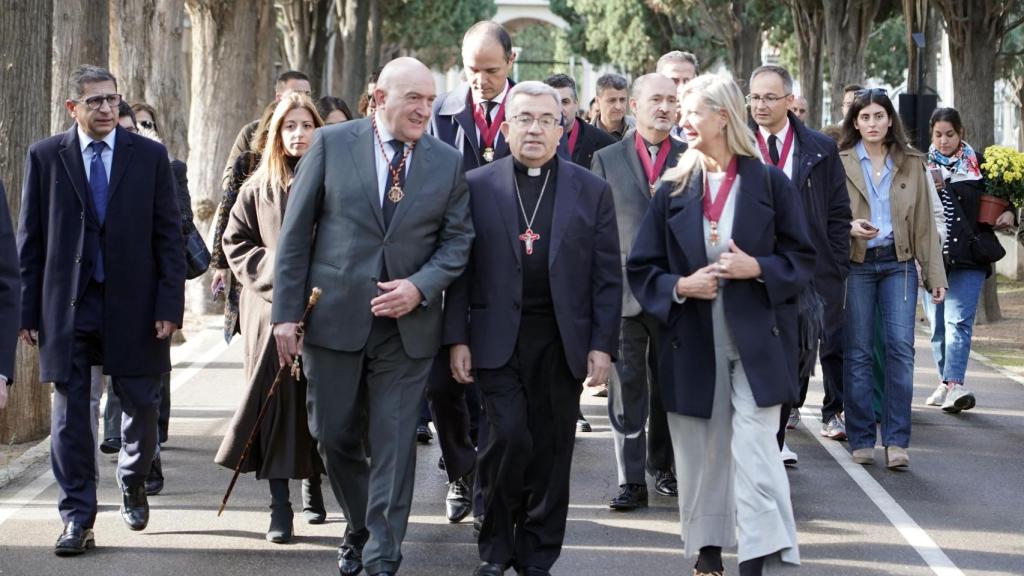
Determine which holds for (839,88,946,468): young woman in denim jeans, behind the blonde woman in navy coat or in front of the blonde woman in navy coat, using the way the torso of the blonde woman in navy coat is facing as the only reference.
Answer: behind

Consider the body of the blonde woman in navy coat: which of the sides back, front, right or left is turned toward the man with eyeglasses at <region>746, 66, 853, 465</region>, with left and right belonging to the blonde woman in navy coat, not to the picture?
back

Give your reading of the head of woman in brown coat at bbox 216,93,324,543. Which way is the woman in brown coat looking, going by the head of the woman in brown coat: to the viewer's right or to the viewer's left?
to the viewer's right

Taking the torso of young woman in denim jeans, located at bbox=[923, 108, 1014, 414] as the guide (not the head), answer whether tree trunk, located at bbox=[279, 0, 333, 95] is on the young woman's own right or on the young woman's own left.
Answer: on the young woman's own right

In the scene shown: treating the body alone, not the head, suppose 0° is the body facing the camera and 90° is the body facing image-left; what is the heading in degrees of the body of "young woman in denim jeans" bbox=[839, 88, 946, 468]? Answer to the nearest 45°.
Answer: approximately 0°

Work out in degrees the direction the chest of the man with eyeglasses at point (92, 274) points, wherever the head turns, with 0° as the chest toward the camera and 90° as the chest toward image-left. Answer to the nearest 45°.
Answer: approximately 0°

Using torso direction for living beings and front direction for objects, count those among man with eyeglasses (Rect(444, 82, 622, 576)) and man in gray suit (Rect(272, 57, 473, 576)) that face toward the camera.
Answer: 2

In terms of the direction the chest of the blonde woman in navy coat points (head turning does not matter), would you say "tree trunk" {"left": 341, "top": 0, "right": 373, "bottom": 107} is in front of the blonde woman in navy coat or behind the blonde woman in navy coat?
behind

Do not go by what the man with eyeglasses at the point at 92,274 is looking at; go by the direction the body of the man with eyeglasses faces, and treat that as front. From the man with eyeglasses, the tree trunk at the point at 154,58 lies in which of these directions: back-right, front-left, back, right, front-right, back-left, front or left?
back
